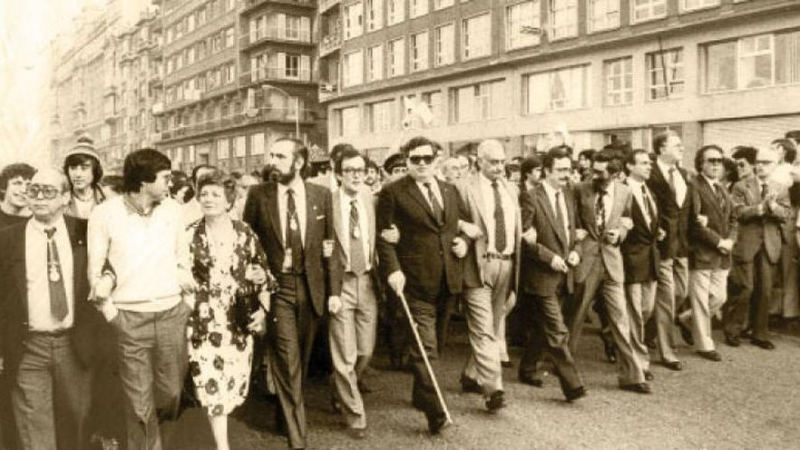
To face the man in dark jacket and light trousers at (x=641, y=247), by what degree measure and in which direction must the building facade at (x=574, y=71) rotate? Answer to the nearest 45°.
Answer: approximately 45° to its left

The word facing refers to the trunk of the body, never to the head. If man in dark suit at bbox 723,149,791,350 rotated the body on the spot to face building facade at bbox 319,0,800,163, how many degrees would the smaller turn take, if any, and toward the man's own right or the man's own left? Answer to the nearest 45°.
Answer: approximately 180°

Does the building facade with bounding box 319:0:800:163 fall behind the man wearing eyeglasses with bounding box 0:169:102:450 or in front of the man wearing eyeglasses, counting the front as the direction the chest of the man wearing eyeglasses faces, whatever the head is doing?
behind

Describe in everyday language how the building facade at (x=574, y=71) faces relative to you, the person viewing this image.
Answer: facing the viewer and to the left of the viewer

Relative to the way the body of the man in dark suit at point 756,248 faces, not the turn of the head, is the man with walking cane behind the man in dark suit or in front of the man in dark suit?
in front

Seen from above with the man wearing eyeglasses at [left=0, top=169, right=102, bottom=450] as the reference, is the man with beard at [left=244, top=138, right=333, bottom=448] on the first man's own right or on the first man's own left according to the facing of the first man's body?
on the first man's own left

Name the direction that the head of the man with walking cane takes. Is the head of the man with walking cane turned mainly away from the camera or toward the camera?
toward the camera

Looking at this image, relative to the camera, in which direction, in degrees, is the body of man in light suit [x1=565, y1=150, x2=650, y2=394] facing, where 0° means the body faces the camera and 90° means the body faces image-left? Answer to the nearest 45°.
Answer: approximately 0°

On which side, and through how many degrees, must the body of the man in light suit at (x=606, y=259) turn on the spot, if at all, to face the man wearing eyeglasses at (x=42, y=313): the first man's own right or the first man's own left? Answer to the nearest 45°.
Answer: approximately 45° to the first man's own right

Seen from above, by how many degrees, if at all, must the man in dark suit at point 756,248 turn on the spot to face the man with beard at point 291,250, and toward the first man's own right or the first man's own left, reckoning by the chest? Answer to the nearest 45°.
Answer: approximately 45° to the first man's own right

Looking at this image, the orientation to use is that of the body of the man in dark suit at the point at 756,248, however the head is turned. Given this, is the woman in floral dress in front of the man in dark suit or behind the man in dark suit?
in front

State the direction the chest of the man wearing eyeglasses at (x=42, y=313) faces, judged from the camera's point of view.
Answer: toward the camera

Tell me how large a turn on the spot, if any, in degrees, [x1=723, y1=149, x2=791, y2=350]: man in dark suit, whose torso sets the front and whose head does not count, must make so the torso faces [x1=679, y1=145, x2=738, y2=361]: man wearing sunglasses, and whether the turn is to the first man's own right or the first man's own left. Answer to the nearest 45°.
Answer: approximately 45° to the first man's own right

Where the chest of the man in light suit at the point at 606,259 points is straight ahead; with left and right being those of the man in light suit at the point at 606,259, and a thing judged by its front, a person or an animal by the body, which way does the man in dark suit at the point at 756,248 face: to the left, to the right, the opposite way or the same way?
the same way

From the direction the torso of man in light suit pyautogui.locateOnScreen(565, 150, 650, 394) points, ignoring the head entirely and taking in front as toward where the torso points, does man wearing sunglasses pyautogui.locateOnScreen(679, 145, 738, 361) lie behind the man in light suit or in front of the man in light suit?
behind

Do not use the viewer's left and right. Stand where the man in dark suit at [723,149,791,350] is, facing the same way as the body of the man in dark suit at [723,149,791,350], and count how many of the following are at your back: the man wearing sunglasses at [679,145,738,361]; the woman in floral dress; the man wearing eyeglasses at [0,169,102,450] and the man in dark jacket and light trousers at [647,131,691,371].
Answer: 0

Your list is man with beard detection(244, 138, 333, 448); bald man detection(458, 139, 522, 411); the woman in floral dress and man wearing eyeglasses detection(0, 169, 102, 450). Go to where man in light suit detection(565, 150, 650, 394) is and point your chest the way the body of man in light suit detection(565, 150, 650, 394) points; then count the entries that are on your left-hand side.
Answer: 0

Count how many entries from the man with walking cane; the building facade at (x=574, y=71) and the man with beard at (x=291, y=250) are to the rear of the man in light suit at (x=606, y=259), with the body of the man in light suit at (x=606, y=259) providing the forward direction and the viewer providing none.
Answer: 1
